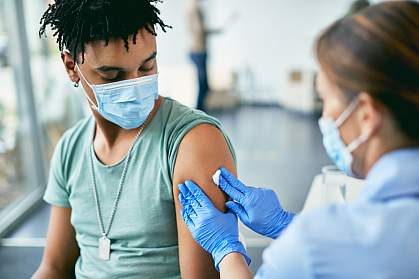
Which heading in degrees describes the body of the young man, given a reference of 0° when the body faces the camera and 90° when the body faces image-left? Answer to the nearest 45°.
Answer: approximately 45°

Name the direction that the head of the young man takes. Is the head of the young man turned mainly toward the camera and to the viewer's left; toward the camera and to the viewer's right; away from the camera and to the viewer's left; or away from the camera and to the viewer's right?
toward the camera and to the viewer's right

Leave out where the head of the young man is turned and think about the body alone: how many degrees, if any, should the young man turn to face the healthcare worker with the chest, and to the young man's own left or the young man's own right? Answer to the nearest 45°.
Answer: approximately 90° to the young man's own left

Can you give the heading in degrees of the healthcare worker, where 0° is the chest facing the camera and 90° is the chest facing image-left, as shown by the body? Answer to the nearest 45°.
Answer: approximately 135°

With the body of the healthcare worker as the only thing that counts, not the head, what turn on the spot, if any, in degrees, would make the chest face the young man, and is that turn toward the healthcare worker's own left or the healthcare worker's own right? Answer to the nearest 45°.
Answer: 0° — they already face them

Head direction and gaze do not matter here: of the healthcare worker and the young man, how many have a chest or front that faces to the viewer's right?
0

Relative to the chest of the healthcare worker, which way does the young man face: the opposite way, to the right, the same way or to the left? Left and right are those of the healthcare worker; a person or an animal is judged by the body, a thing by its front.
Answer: to the left
